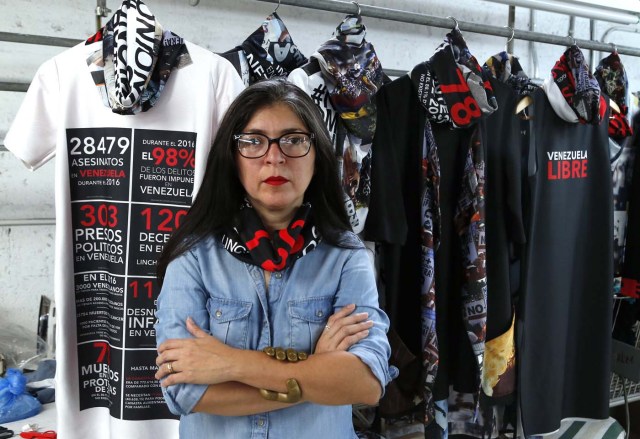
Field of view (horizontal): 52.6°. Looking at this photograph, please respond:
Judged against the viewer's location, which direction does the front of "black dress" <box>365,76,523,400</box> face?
facing the viewer

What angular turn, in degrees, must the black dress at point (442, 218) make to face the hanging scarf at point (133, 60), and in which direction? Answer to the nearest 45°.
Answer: approximately 45° to its right

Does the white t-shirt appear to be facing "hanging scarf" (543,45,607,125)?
no

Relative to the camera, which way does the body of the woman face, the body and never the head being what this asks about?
toward the camera

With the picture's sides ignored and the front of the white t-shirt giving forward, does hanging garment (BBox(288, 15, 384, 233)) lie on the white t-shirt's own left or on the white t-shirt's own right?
on the white t-shirt's own left

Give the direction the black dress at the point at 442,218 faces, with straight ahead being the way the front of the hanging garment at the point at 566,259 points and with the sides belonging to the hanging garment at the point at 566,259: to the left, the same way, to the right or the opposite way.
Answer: the same way

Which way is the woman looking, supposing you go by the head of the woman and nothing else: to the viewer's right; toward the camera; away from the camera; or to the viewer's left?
toward the camera

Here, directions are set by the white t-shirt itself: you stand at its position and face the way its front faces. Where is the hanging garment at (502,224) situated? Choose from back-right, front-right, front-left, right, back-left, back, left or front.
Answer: left

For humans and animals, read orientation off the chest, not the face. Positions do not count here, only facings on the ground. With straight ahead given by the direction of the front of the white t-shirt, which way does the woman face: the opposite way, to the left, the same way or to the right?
the same way

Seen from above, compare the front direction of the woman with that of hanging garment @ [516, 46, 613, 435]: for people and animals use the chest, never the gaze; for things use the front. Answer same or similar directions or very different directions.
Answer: same or similar directions

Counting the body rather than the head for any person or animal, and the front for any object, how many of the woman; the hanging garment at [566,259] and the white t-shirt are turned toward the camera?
3

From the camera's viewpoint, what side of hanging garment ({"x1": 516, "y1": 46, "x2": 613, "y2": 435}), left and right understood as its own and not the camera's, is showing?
front

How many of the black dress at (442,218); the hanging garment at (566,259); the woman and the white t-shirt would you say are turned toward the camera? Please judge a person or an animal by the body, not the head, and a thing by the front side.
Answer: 4

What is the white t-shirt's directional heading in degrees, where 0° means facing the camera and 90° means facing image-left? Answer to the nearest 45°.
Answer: approximately 0°

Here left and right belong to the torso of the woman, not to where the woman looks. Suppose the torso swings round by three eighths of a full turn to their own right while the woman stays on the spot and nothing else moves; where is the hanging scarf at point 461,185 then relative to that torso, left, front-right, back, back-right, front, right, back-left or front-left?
right
